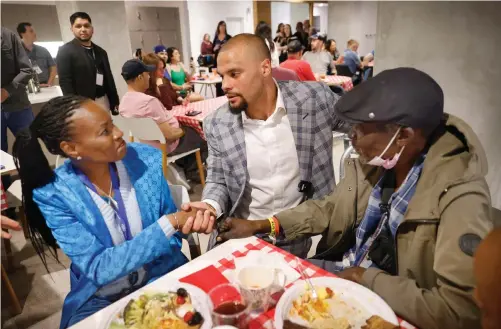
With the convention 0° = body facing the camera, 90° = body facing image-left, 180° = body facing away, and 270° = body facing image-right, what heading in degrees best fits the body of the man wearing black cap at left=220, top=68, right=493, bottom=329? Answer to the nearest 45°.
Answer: approximately 45°

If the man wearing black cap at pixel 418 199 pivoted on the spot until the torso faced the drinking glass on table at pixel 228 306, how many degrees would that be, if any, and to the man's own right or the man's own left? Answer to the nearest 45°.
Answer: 0° — they already face it

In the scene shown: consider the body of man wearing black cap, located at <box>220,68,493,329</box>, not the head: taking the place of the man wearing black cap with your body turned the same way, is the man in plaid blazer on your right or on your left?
on your right

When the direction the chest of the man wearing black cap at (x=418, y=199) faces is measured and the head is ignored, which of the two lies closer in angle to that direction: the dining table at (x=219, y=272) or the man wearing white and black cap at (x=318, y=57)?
the dining table

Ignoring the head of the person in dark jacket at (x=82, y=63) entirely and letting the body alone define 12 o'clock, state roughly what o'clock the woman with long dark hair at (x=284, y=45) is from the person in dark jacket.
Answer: The woman with long dark hair is roughly at 9 o'clock from the person in dark jacket.

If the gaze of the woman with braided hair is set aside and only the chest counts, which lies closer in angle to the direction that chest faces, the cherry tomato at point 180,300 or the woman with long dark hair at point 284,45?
the cherry tomato

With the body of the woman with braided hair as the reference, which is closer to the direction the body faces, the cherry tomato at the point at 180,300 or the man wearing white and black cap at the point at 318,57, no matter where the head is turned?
the cherry tomato

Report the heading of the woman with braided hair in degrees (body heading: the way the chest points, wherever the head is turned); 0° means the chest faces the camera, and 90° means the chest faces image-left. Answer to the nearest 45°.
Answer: approximately 315°

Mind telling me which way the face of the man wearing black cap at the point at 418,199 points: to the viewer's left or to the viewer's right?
to the viewer's left

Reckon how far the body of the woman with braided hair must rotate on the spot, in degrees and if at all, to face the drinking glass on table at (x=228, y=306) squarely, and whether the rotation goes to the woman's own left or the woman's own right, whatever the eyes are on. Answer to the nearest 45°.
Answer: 0° — they already face it

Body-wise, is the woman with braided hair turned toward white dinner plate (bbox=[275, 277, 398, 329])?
yes

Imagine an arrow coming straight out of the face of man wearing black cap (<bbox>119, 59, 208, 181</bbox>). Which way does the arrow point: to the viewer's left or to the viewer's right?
to the viewer's right

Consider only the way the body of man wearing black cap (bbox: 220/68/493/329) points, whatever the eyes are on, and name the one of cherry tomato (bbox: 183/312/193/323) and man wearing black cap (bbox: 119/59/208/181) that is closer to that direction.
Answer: the cherry tomato

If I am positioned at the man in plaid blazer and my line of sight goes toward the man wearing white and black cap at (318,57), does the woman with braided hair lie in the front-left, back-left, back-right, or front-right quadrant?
back-left
